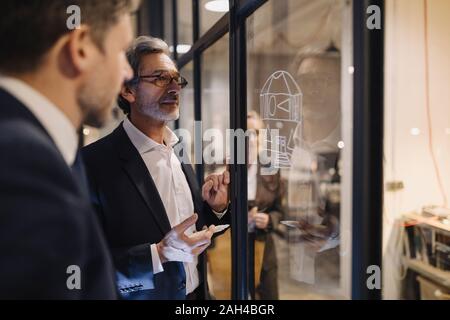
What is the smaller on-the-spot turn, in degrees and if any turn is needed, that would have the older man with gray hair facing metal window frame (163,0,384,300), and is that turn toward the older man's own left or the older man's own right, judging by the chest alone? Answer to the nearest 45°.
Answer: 0° — they already face it

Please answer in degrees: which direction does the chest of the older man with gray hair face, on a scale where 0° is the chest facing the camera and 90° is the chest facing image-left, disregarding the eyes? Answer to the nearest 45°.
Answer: approximately 315°
